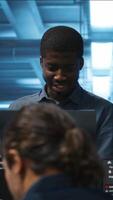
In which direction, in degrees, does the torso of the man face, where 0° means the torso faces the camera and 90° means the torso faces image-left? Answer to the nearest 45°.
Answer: approximately 0°

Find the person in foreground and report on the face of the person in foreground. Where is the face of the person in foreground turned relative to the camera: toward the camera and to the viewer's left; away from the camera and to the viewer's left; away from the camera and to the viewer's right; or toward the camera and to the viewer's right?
away from the camera and to the viewer's left

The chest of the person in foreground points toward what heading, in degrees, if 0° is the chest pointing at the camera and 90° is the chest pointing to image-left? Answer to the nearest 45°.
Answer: approximately 135°

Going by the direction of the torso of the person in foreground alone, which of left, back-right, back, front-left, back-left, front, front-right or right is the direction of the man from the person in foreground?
front-right

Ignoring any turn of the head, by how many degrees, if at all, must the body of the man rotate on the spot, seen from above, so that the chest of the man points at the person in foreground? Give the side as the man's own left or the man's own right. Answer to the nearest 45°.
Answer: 0° — they already face them

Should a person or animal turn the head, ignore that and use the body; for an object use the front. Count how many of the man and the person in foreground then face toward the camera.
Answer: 1
